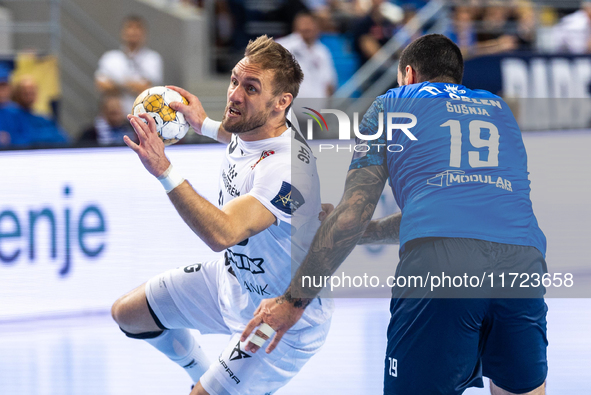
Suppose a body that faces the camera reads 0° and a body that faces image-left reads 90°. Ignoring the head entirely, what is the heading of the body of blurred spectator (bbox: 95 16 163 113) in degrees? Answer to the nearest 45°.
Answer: approximately 0°

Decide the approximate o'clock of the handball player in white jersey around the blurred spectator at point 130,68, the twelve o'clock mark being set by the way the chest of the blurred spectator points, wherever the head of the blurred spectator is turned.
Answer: The handball player in white jersey is roughly at 12 o'clock from the blurred spectator.

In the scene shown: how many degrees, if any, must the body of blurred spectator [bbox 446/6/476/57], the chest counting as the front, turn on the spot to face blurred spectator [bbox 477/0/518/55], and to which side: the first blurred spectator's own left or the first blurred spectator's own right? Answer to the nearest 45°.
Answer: approximately 135° to the first blurred spectator's own left

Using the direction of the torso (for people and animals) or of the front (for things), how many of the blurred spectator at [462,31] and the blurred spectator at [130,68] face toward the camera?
2

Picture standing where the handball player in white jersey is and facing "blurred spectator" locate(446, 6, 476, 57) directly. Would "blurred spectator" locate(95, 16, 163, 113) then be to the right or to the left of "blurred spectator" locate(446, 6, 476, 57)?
left
